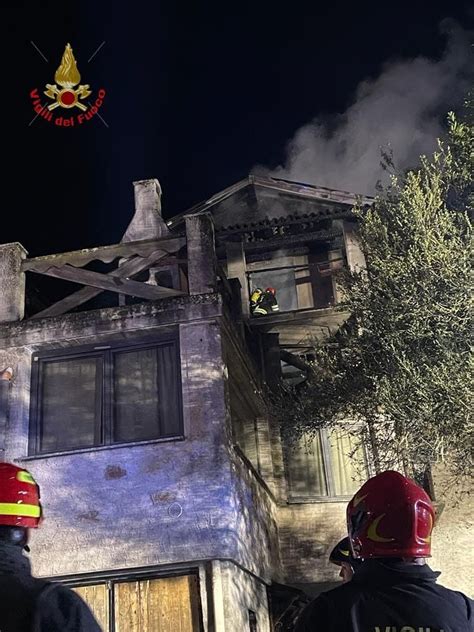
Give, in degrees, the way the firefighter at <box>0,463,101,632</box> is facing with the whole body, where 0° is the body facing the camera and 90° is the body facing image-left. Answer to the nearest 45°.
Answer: approximately 180°

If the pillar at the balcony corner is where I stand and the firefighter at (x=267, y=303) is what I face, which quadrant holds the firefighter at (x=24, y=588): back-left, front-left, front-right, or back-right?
back-right

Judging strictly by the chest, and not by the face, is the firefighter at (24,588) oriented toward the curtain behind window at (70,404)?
yes

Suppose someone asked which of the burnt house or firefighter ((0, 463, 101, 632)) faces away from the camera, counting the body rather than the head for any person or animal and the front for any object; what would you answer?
the firefighter

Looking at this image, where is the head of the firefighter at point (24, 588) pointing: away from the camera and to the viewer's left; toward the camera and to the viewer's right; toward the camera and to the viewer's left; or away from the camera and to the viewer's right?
away from the camera and to the viewer's right

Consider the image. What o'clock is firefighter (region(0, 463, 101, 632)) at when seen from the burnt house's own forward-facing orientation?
The firefighter is roughly at 12 o'clock from the burnt house.

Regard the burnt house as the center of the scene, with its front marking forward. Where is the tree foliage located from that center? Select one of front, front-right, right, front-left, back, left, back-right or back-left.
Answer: left

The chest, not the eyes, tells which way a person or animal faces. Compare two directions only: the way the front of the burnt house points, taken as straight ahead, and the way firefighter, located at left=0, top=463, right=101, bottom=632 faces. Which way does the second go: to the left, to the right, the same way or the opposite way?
the opposite way

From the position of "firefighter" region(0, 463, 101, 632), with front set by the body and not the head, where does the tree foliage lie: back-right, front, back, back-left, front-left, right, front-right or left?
front-right

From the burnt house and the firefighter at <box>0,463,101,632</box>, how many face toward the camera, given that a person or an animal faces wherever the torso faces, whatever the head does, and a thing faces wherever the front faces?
1

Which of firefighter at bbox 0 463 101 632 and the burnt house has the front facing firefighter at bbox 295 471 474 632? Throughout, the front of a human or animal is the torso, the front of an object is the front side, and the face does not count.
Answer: the burnt house

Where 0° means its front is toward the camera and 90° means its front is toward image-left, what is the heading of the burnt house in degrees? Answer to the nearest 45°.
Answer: approximately 0°
